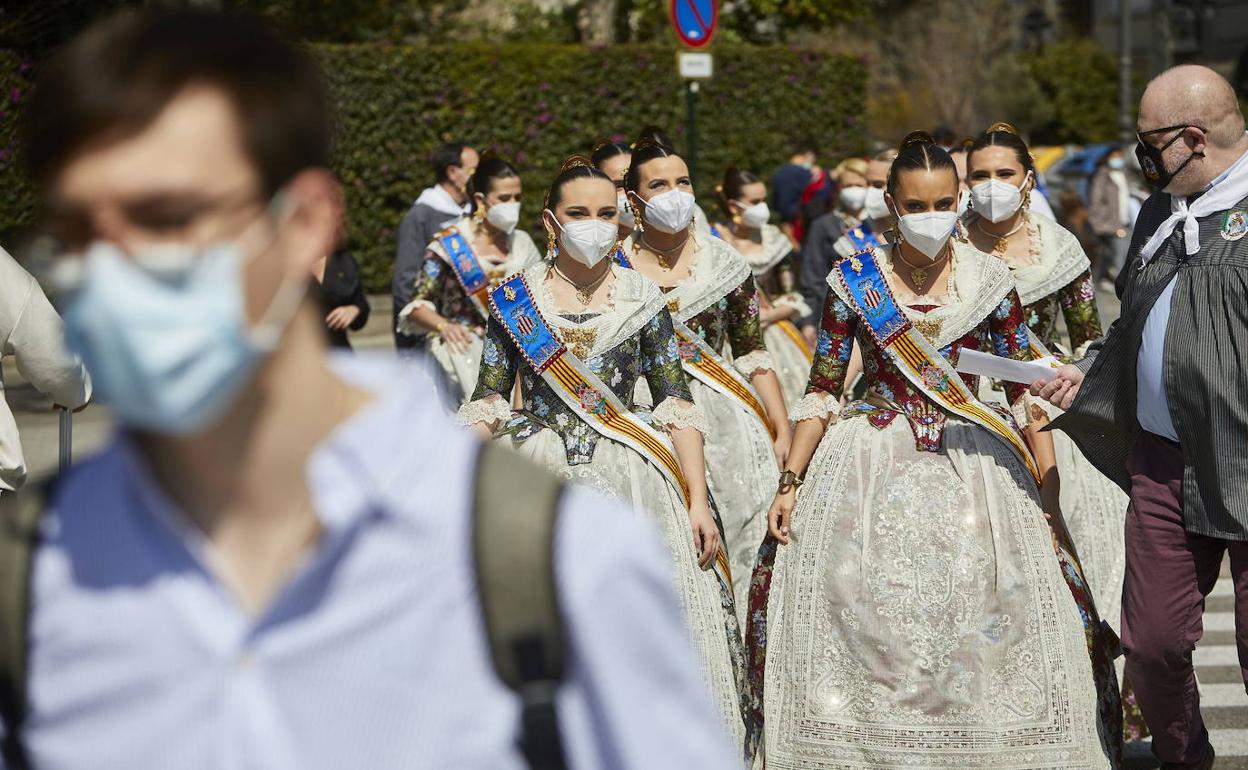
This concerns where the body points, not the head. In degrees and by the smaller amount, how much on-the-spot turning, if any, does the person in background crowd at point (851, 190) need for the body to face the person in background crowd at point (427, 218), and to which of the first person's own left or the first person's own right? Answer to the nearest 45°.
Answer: approximately 45° to the first person's own right

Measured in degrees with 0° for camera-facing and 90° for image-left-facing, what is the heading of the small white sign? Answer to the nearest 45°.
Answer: approximately 0°

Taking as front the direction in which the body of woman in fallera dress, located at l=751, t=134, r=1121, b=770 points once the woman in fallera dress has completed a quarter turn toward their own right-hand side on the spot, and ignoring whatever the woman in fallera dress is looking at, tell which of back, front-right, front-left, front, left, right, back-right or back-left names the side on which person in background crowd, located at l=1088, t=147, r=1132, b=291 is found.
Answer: right

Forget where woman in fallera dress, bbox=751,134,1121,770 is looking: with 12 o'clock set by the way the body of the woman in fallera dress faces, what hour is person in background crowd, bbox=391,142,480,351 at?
The person in background crowd is roughly at 5 o'clock from the woman in fallera dress.
